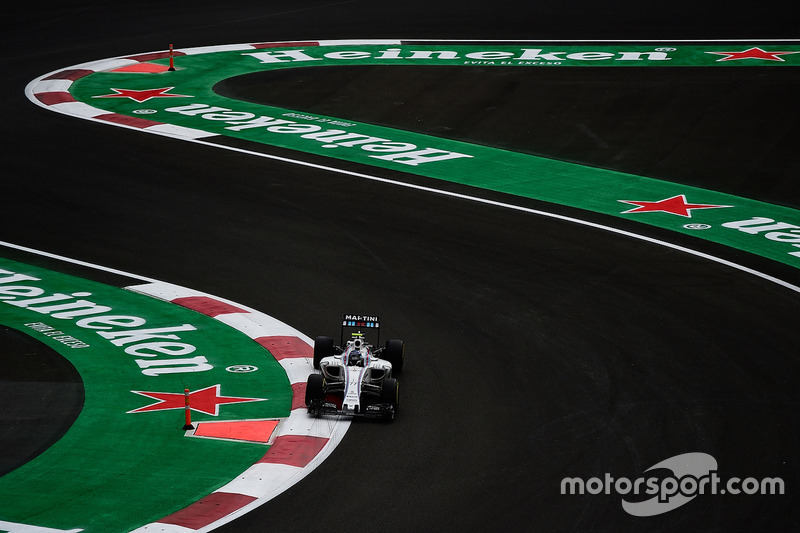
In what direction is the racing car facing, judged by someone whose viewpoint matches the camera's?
facing the viewer
